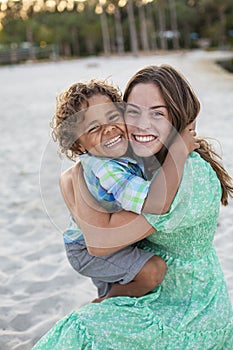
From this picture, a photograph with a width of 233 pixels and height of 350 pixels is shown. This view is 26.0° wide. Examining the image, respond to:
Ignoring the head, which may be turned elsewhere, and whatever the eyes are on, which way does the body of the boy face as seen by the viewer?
to the viewer's right
